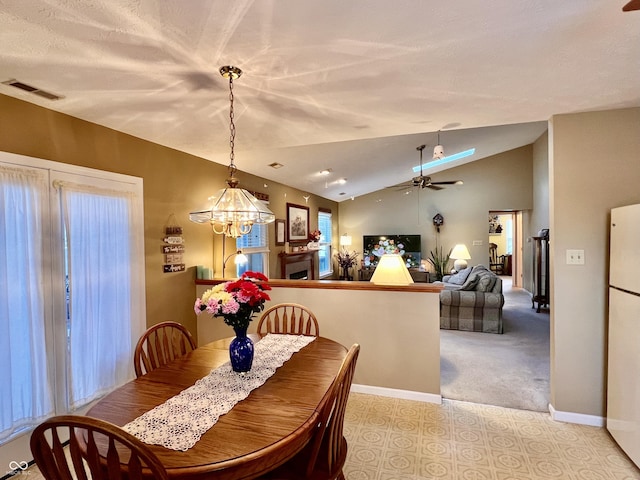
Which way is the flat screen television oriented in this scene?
toward the camera

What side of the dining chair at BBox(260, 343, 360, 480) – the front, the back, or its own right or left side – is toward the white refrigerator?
back

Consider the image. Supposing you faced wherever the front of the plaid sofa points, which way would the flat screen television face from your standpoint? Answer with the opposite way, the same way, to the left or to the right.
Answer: to the left

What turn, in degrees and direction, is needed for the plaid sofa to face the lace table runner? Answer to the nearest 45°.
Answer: approximately 90° to its left

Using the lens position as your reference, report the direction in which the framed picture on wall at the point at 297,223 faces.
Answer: facing the viewer and to the right of the viewer

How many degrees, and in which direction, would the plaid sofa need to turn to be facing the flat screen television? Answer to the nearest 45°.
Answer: approximately 45° to its right

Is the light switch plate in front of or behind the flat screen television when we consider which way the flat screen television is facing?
in front

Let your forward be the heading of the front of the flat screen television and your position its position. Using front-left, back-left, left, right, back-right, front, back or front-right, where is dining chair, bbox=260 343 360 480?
front

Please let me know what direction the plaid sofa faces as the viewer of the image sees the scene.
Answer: facing to the left of the viewer

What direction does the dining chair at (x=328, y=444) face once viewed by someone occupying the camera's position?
facing to the left of the viewer

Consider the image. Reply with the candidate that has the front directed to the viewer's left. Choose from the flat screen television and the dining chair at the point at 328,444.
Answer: the dining chair
